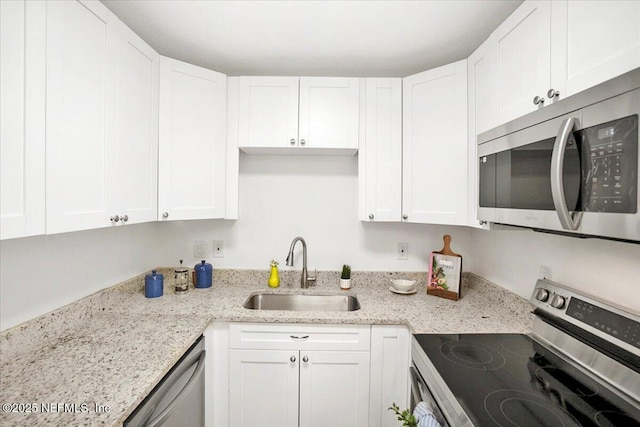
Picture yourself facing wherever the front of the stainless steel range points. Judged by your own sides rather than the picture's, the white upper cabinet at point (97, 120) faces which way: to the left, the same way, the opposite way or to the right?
the opposite way

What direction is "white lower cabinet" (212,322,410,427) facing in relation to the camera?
toward the camera

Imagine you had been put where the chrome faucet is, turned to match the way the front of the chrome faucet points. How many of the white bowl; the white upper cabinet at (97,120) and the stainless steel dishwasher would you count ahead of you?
2

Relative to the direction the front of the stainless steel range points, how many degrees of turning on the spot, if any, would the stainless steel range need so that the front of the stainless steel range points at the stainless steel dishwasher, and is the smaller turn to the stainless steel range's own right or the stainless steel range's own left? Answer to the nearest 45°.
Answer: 0° — it already faces it

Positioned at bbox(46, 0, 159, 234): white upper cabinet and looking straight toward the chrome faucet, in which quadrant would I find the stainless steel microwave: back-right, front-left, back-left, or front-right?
front-right

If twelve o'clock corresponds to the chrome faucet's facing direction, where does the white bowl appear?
The white bowl is roughly at 8 o'clock from the chrome faucet.

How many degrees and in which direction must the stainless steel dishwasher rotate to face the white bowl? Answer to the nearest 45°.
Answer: approximately 45° to its left

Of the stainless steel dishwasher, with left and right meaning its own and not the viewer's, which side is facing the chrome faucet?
left

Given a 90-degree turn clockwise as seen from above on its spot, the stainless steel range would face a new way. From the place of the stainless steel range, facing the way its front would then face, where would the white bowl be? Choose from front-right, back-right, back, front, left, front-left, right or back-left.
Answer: front

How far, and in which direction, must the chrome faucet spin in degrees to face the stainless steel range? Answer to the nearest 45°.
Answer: approximately 90° to its left

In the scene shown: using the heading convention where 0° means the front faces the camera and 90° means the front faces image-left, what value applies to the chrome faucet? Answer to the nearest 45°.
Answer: approximately 45°

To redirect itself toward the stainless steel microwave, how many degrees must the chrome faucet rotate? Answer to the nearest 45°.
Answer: approximately 90° to its left

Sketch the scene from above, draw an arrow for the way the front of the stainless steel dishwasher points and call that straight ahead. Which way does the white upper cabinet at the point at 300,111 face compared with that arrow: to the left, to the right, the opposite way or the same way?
to the right

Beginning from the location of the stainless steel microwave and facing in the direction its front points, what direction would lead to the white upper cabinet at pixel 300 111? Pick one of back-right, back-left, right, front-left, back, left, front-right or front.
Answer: front-right

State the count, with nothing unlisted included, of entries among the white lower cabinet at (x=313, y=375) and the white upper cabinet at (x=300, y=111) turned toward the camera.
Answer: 2

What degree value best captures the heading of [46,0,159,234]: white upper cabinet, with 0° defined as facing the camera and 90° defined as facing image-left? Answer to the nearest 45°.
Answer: approximately 315°

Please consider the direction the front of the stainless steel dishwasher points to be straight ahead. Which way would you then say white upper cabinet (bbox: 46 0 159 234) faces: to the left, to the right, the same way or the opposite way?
the same way

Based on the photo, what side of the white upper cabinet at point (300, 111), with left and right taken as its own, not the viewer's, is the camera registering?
front

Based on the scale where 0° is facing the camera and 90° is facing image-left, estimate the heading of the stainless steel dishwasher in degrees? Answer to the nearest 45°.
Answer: approximately 315°

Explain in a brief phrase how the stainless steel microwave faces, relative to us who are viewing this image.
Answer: facing the viewer and to the left of the viewer
